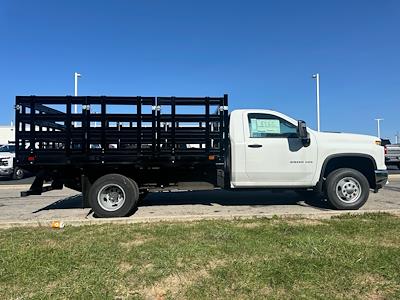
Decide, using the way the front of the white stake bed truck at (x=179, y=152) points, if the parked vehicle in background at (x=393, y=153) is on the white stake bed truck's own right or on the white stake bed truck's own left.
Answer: on the white stake bed truck's own left

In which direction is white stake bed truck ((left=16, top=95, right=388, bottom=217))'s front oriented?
to the viewer's right

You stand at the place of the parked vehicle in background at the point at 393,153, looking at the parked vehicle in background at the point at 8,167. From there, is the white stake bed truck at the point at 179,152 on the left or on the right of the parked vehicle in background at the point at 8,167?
left

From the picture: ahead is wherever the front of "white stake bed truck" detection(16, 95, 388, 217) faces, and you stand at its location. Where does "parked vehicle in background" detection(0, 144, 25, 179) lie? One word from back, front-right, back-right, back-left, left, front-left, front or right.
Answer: back-left
